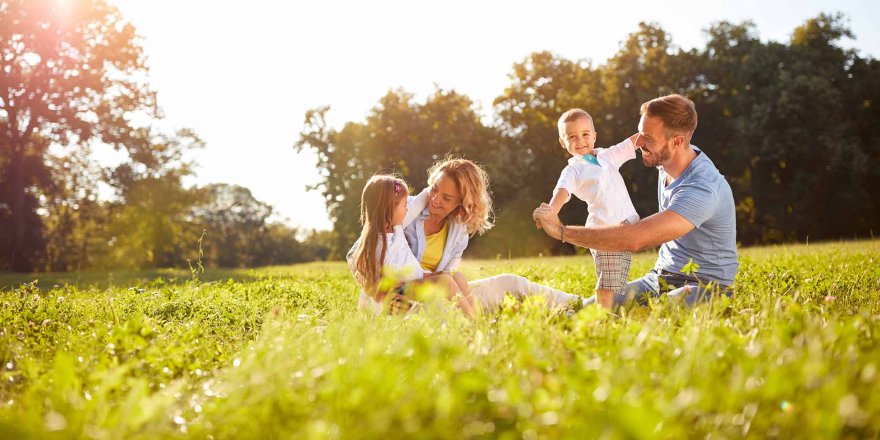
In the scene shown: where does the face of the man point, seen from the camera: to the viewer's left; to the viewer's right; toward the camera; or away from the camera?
to the viewer's left

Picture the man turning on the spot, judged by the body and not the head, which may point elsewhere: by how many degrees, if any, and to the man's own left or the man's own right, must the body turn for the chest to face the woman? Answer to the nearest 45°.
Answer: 0° — they already face them

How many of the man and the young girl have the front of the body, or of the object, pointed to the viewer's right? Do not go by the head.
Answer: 1

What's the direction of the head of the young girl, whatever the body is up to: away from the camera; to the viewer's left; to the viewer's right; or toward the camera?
to the viewer's right

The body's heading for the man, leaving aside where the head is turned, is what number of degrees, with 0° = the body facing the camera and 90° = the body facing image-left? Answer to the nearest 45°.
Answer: approximately 90°

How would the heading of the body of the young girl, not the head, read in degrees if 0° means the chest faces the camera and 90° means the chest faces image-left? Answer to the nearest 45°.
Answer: approximately 270°

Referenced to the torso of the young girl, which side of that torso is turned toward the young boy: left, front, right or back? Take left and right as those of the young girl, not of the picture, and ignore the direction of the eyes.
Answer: front

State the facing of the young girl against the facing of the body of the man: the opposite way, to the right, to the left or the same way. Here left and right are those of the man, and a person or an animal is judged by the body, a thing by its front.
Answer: the opposite way

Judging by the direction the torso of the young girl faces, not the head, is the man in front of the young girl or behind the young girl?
in front

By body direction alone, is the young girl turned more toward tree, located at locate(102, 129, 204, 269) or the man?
the man

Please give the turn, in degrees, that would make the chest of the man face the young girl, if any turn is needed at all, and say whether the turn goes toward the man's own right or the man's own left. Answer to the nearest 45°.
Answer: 0° — they already face them
